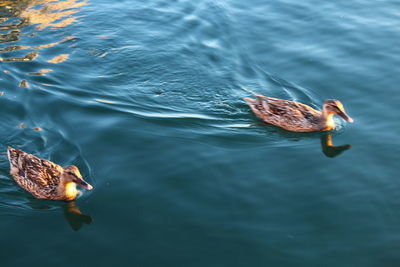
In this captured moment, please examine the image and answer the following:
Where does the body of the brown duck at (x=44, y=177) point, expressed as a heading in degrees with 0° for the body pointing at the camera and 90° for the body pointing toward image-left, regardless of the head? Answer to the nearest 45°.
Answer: approximately 315°

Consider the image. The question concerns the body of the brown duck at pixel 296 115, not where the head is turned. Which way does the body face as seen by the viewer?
to the viewer's right

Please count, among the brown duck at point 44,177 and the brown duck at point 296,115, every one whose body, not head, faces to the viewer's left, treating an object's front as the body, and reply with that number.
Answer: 0

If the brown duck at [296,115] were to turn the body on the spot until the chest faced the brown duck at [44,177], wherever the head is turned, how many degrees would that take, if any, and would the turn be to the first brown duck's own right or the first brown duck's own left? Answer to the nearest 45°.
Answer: approximately 135° to the first brown duck's own right

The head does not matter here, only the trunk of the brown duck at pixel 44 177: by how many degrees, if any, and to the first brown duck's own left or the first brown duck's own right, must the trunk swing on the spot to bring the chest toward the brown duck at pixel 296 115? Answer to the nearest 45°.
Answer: approximately 45° to the first brown duck's own left
